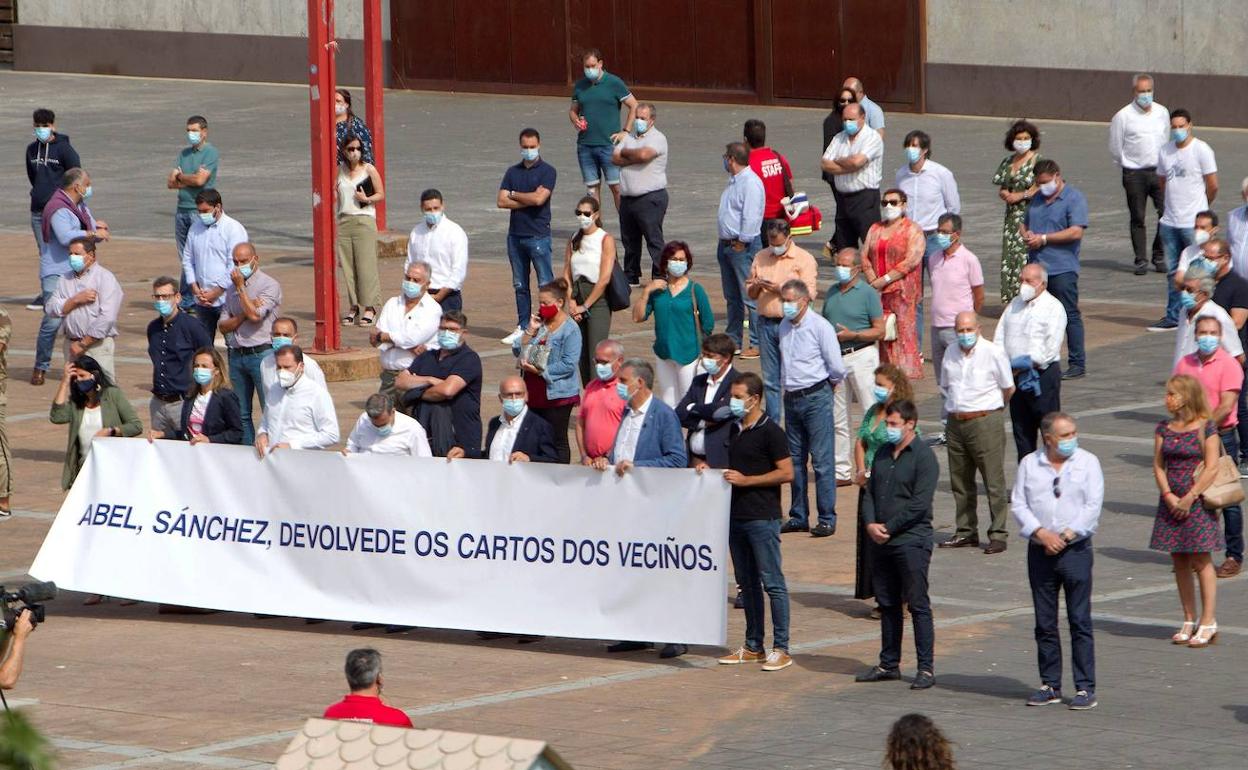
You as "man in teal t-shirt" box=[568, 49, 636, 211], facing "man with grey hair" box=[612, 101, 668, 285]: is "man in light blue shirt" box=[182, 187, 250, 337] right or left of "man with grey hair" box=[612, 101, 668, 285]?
right

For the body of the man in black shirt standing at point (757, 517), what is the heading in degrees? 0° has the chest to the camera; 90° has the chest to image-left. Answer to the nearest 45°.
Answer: approximately 45°

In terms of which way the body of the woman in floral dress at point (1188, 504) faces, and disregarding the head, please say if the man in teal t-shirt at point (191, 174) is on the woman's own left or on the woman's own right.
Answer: on the woman's own right

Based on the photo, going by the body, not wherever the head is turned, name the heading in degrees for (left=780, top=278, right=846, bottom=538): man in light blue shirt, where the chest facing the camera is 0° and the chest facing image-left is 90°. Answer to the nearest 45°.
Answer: approximately 45°

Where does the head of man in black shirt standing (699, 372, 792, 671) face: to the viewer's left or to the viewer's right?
to the viewer's left

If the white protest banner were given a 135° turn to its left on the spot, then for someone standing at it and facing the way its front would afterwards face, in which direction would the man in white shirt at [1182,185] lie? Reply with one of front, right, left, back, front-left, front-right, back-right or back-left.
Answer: front

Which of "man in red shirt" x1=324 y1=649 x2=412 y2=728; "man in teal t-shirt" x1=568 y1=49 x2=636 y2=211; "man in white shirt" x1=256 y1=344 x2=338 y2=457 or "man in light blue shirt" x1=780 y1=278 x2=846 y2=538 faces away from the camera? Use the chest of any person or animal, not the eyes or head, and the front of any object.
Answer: the man in red shirt

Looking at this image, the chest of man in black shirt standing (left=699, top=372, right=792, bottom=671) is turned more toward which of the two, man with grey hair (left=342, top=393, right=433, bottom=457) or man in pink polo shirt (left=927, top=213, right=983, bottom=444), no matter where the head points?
the man with grey hair

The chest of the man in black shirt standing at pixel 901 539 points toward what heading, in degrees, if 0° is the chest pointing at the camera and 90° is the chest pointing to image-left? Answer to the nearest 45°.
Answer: approximately 45°

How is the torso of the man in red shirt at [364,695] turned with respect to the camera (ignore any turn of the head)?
away from the camera

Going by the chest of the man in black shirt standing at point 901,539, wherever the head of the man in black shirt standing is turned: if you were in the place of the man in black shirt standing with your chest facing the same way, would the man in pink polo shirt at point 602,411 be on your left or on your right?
on your right
